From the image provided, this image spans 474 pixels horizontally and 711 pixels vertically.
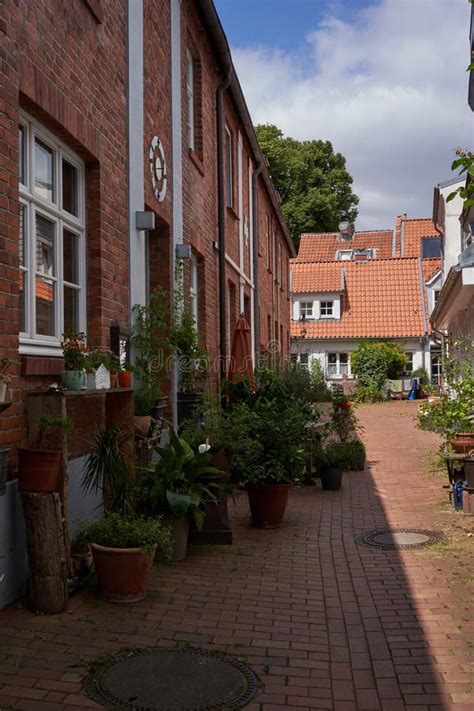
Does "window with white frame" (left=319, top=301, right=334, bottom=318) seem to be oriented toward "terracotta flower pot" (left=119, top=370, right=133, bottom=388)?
yes

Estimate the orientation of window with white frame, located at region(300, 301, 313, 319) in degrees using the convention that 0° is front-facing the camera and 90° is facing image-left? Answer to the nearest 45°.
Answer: approximately 0°

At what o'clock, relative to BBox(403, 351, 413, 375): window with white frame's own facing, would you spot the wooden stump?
The wooden stump is roughly at 12 o'clock from the window with white frame.

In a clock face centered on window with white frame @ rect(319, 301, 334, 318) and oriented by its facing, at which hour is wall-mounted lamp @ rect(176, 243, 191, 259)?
The wall-mounted lamp is roughly at 12 o'clock from the window with white frame.

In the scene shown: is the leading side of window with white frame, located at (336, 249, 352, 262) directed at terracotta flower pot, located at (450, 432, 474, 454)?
yes

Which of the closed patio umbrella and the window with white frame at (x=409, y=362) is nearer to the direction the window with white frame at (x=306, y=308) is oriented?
the closed patio umbrella

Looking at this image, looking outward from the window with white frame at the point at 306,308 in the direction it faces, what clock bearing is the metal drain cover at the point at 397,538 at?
The metal drain cover is roughly at 12 o'clock from the window with white frame.

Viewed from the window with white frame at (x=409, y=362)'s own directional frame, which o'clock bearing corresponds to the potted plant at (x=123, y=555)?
The potted plant is roughly at 12 o'clock from the window with white frame.
